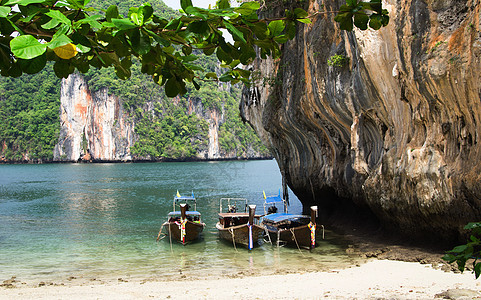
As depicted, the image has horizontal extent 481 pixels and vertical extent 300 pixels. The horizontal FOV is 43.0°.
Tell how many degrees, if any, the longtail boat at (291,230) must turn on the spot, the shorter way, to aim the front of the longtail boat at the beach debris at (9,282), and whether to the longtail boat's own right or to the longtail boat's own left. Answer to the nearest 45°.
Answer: approximately 90° to the longtail boat's own right

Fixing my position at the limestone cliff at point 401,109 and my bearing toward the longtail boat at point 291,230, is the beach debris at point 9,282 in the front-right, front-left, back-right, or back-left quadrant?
front-left

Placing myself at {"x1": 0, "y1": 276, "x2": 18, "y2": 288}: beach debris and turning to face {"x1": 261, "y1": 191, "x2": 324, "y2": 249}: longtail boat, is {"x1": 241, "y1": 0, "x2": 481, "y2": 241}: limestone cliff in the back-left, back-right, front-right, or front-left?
front-right

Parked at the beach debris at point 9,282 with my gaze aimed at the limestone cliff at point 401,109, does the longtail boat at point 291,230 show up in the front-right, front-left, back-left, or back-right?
front-left

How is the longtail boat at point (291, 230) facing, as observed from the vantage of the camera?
facing the viewer and to the right of the viewer
